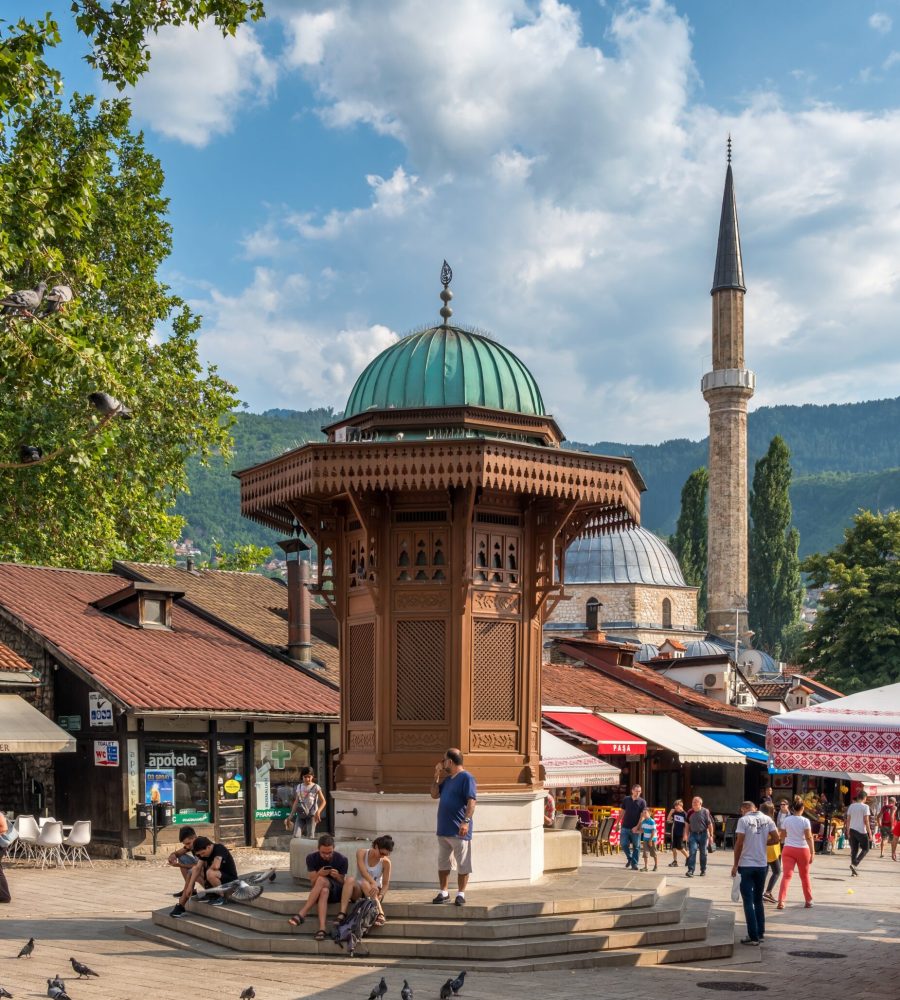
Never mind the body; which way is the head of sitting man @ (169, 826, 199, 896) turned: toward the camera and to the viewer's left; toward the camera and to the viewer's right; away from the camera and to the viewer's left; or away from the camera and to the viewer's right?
toward the camera and to the viewer's right

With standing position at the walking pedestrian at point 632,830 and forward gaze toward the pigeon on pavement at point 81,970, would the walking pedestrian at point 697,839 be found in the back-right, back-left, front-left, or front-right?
back-left

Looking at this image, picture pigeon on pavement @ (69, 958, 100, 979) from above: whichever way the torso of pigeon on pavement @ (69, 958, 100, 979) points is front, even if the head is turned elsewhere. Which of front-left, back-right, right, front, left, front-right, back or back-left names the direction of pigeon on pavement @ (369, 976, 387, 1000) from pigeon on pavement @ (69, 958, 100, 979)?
back-left

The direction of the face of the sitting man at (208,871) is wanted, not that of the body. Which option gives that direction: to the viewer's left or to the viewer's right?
to the viewer's left

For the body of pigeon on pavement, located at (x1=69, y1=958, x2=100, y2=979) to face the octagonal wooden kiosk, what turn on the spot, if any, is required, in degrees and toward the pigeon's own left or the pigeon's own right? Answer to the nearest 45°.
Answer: approximately 135° to the pigeon's own right

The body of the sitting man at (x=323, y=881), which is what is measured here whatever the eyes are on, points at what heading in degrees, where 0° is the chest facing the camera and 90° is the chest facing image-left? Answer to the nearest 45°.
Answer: approximately 0°

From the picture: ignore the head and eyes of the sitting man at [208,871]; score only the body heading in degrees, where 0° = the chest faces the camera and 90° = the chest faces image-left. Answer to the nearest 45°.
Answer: approximately 45°

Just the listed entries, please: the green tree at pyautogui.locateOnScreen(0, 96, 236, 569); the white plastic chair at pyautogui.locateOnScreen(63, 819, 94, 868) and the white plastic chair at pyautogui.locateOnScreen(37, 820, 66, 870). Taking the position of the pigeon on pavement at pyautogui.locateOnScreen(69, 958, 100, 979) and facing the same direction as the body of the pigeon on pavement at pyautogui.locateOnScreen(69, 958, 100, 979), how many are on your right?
3
